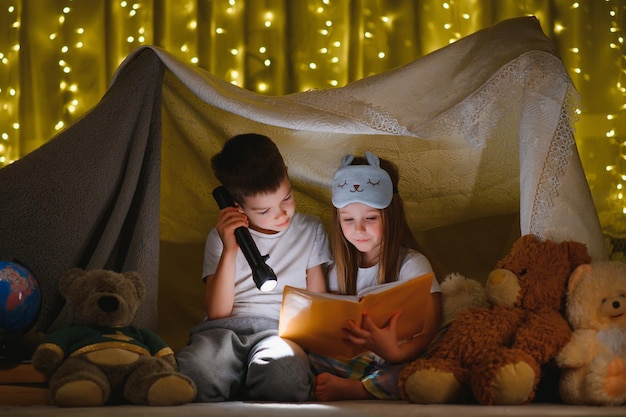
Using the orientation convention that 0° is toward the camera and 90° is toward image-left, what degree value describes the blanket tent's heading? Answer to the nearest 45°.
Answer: approximately 0°

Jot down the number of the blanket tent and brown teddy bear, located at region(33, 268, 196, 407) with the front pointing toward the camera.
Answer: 2

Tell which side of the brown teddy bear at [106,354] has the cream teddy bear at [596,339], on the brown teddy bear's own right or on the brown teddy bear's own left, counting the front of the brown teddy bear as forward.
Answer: on the brown teddy bear's own left

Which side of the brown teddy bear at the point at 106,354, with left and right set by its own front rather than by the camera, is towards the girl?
left

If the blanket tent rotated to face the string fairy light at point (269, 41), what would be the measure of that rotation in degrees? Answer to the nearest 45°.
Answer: approximately 180°

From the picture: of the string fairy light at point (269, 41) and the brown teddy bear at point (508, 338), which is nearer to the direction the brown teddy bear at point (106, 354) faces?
the brown teddy bear
